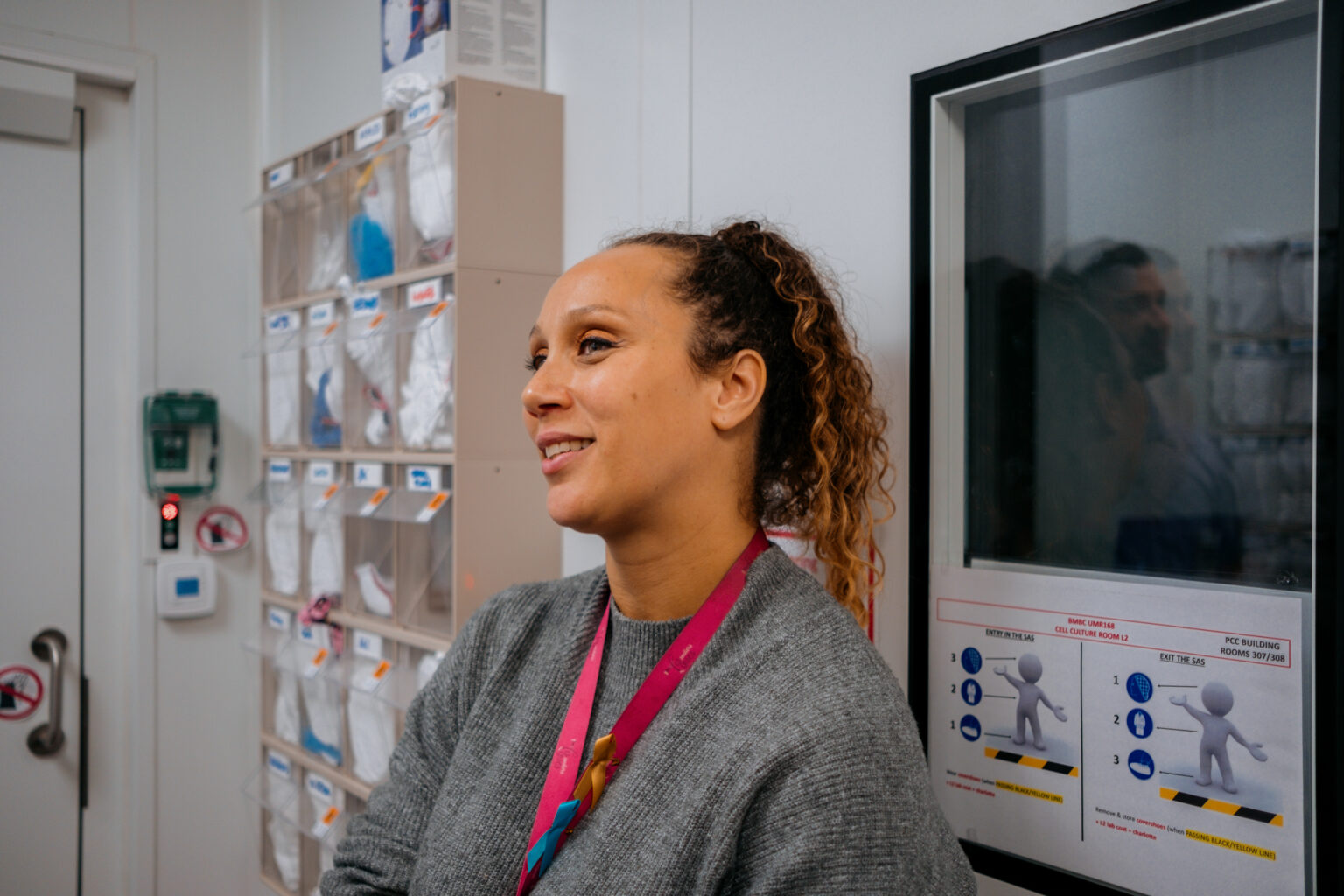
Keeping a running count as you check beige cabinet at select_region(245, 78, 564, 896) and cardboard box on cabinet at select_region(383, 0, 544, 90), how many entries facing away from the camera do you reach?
0

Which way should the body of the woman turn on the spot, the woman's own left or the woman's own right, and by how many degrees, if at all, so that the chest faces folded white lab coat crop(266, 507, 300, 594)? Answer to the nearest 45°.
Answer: approximately 90° to the woman's own right

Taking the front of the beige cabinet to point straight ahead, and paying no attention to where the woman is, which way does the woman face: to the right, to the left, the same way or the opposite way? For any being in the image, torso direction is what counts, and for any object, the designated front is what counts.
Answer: the same way

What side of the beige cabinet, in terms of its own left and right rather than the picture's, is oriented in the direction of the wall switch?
right

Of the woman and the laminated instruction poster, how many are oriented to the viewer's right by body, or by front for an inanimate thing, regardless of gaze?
0

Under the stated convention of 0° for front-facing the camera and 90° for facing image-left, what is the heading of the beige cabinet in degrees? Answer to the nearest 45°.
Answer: approximately 45°

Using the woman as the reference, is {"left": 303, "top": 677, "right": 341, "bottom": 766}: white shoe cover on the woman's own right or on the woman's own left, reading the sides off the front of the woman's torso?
on the woman's own right

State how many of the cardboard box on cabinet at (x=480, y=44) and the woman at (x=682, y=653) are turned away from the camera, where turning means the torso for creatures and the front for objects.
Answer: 0

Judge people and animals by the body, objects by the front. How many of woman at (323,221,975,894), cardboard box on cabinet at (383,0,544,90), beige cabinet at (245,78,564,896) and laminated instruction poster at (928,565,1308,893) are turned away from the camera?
0

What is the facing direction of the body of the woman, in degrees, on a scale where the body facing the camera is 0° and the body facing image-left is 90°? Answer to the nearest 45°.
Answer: approximately 45°

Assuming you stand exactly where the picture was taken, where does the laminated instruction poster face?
facing the viewer and to the left of the viewer

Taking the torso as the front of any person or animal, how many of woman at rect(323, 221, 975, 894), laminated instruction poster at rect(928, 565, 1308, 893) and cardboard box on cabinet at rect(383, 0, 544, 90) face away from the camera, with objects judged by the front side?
0
